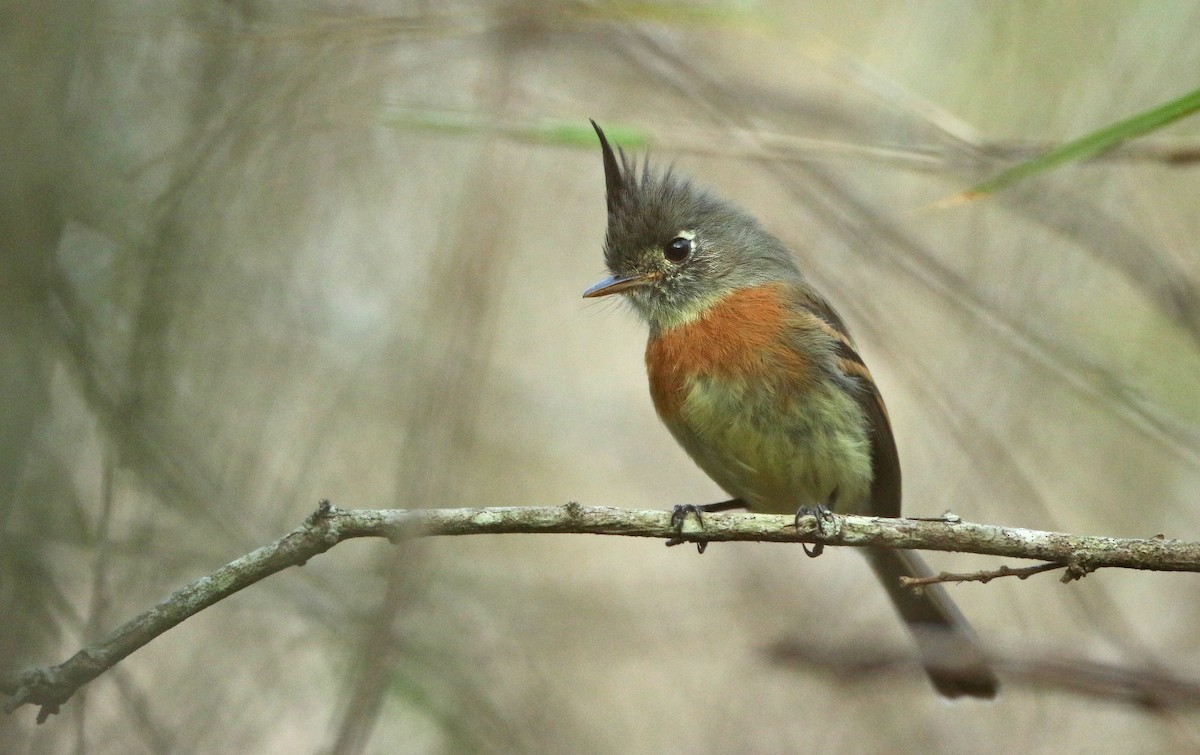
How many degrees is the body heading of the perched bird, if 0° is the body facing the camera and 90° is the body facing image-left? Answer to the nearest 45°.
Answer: approximately 45°
